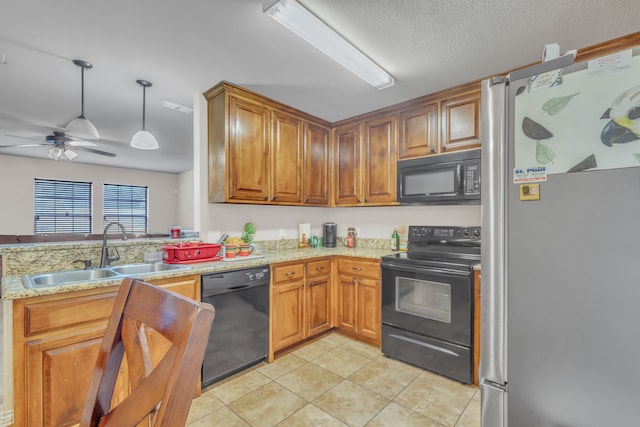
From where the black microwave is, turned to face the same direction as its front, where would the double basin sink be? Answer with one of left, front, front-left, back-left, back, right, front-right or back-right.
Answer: front

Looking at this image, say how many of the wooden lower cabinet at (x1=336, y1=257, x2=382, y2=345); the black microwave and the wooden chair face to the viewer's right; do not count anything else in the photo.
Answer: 0

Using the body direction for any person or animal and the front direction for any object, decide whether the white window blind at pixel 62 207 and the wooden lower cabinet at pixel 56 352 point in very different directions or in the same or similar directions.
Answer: same or similar directions

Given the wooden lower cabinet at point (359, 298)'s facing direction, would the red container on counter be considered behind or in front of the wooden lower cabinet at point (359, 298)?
in front

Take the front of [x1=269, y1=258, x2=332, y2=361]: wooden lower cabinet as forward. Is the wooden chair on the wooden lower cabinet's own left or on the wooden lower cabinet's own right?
on the wooden lower cabinet's own right

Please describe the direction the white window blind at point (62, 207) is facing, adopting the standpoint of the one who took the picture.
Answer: facing the viewer and to the right of the viewer

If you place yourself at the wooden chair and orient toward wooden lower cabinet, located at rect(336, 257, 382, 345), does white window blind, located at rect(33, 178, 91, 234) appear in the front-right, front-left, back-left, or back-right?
front-left
